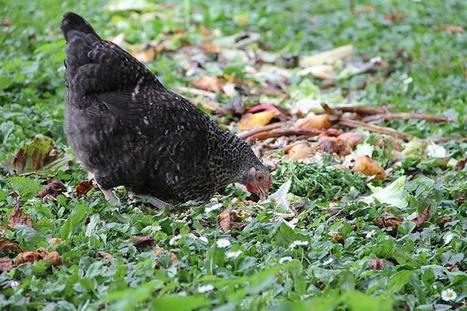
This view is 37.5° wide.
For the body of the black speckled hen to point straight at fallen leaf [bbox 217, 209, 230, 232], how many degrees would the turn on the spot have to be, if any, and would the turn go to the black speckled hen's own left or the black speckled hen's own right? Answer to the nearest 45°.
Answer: approximately 45° to the black speckled hen's own right

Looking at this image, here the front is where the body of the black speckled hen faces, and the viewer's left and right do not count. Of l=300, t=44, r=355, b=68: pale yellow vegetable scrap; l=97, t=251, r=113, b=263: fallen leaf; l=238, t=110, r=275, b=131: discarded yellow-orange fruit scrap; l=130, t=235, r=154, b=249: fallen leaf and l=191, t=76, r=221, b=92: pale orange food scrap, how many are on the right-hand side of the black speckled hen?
2

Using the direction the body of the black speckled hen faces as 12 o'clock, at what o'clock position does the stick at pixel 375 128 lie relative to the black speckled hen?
The stick is roughly at 11 o'clock from the black speckled hen.

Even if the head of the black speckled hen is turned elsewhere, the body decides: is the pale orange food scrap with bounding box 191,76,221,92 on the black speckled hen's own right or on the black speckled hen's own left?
on the black speckled hen's own left

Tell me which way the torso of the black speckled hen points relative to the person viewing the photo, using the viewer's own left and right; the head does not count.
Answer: facing to the right of the viewer

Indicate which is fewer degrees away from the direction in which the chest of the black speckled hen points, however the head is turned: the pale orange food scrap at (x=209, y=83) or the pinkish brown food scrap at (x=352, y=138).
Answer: the pinkish brown food scrap

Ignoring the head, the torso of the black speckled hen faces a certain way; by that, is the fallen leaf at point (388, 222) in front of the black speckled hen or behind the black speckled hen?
in front

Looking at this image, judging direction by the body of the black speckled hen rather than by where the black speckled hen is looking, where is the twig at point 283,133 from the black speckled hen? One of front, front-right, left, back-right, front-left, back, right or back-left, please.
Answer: front-left

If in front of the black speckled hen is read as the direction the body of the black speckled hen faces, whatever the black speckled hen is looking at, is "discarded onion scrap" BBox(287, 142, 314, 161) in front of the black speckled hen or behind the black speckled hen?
in front

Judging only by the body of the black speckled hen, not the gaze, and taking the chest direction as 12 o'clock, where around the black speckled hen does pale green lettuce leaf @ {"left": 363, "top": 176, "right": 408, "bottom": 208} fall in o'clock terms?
The pale green lettuce leaf is roughly at 12 o'clock from the black speckled hen.

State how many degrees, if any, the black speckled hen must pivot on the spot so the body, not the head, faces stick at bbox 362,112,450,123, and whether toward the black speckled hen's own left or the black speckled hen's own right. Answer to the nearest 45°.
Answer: approximately 45° to the black speckled hen's own left

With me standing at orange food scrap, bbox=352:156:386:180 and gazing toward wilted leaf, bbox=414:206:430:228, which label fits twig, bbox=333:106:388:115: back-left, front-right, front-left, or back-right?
back-left

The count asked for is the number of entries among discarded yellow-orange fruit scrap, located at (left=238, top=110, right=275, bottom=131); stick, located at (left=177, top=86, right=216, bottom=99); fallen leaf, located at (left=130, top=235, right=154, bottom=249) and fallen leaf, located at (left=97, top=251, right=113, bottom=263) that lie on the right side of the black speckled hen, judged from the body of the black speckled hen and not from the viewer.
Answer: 2
